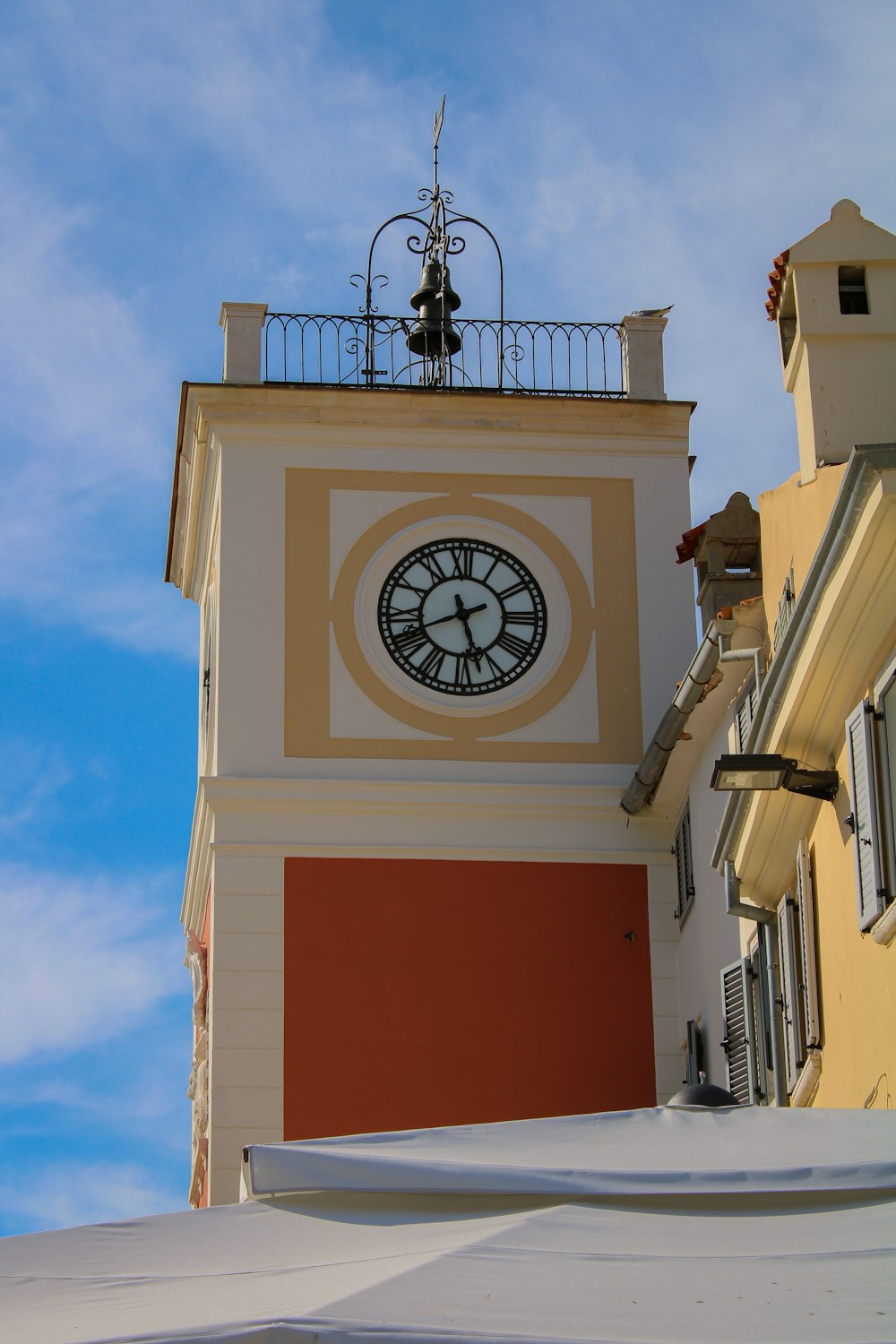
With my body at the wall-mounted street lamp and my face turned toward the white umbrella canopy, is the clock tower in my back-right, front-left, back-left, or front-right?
back-right

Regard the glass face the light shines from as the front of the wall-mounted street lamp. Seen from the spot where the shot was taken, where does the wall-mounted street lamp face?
facing to the left of the viewer

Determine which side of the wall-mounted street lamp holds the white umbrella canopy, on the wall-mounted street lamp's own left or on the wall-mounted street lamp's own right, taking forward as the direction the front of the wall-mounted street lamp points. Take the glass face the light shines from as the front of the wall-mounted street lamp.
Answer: on the wall-mounted street lamp's own left

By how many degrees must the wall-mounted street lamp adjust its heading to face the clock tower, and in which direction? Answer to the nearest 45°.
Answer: approximately 90° to its right
